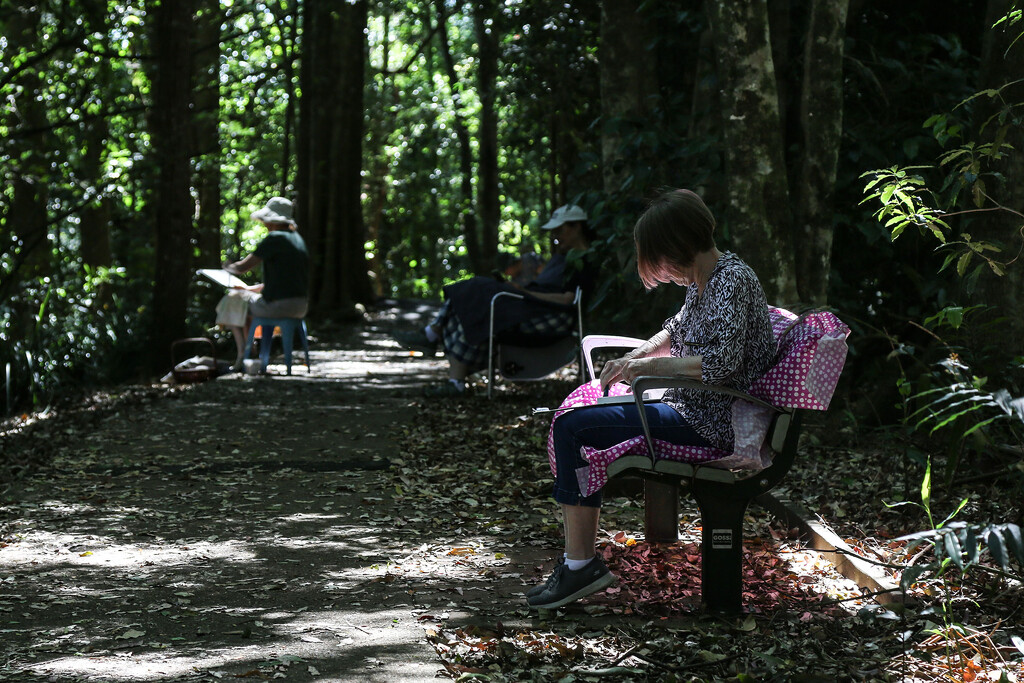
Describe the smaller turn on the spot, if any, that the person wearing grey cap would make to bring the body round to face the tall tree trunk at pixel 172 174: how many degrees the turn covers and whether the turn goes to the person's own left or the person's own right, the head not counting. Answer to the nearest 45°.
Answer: approximately 45° to the person's own right

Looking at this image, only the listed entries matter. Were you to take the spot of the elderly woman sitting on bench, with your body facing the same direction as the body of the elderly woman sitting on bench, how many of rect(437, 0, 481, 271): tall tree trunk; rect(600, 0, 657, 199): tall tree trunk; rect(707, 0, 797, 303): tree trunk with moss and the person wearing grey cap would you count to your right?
4

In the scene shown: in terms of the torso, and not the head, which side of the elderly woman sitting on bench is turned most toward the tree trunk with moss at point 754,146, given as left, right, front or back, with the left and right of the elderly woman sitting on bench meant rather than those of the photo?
right

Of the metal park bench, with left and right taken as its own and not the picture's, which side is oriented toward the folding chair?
right

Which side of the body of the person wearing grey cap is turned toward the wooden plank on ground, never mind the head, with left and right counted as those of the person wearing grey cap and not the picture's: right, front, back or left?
left

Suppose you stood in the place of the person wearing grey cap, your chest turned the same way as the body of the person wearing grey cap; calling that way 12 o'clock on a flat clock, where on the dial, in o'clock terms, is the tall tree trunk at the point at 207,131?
The tall tree trunk is roughly at 2 o'clock from the person wearing grey cap.

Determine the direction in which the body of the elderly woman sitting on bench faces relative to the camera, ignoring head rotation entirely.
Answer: to the viewer's left

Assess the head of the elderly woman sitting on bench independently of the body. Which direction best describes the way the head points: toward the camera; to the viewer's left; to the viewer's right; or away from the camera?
to the viewer's left

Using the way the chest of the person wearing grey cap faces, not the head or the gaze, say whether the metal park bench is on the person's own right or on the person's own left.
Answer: on the person's own left

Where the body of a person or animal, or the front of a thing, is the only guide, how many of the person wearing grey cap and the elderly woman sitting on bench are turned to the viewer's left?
2

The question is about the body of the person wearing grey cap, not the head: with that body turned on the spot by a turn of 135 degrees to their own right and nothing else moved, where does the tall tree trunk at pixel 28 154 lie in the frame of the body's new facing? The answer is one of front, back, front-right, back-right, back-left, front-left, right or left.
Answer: left

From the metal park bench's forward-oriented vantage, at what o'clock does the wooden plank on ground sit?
The wooden plank on ground is roughly at 4 o'clock from the metal park bench.

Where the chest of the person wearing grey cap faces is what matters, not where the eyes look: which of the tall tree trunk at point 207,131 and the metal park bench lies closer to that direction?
the tall tree trunk

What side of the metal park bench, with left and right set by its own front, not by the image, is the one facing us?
left

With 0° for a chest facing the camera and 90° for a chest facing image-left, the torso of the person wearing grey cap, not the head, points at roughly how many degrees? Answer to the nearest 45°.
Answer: approximately 90°

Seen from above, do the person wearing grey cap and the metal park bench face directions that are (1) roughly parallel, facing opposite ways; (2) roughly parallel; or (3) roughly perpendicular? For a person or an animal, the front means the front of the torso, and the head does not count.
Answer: roughly parallel
